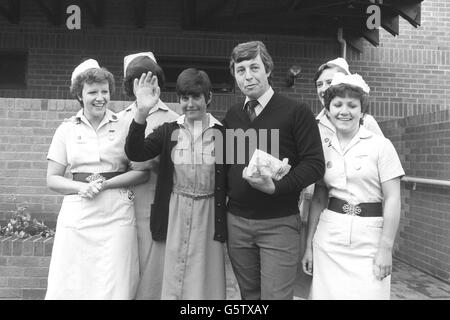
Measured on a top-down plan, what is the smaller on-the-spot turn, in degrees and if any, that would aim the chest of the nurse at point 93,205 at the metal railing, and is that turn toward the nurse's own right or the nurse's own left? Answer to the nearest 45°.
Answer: approximately 135° to the nurse's own left

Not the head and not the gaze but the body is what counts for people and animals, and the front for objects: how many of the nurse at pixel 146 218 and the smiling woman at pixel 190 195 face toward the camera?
2

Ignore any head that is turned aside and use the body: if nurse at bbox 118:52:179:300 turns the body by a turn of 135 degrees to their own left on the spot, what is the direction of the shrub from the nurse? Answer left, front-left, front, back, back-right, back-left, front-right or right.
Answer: left

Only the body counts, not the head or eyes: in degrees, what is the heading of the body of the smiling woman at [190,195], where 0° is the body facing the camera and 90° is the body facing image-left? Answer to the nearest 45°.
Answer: approximately 0°

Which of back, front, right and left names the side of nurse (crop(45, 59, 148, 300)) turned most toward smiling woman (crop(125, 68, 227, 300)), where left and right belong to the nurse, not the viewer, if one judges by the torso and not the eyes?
left

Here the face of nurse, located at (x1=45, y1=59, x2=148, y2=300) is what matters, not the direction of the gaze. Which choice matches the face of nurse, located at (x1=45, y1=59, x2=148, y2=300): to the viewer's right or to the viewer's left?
to the viewer's right

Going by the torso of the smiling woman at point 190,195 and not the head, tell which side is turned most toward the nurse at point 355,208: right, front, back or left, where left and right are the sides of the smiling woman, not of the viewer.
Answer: left

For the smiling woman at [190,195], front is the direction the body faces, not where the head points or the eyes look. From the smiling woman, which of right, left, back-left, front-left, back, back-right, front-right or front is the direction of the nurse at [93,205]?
right

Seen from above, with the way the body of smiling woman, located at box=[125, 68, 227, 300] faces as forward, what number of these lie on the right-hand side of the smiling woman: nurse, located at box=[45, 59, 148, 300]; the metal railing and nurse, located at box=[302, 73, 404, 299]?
1

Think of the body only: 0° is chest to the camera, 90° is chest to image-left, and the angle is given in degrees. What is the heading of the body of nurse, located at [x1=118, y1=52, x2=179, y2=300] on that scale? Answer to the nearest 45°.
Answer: approximately 0°
